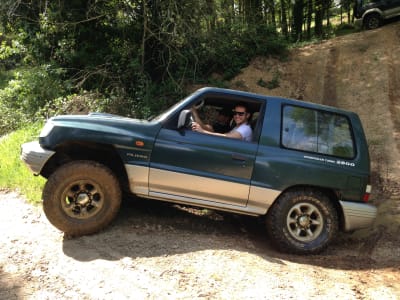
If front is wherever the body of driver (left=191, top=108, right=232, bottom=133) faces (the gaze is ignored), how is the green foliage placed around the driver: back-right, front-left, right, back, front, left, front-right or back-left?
front-right

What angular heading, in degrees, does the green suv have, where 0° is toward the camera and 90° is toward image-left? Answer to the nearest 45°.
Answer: approximately 90°

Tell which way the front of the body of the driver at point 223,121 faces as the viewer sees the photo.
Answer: to the viewer's left

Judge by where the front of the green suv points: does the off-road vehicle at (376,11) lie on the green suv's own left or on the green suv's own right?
on the green suv's own right

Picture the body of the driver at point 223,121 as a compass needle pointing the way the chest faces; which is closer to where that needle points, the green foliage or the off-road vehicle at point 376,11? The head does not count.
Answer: the green foliage

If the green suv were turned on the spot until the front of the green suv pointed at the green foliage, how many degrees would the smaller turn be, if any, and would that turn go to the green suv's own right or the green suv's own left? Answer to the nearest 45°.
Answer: approximately 45° to the green suv's own right
